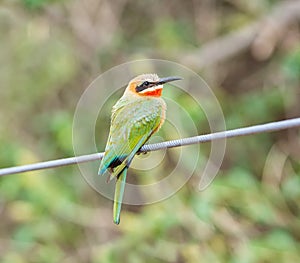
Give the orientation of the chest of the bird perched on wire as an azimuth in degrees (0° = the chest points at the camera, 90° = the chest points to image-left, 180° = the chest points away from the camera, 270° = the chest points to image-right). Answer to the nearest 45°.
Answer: approximately 225°
